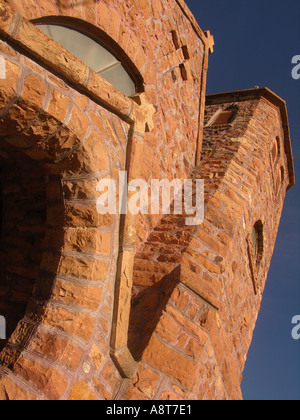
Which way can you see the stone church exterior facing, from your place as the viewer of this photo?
facing the viewer and to the right of the viewer
